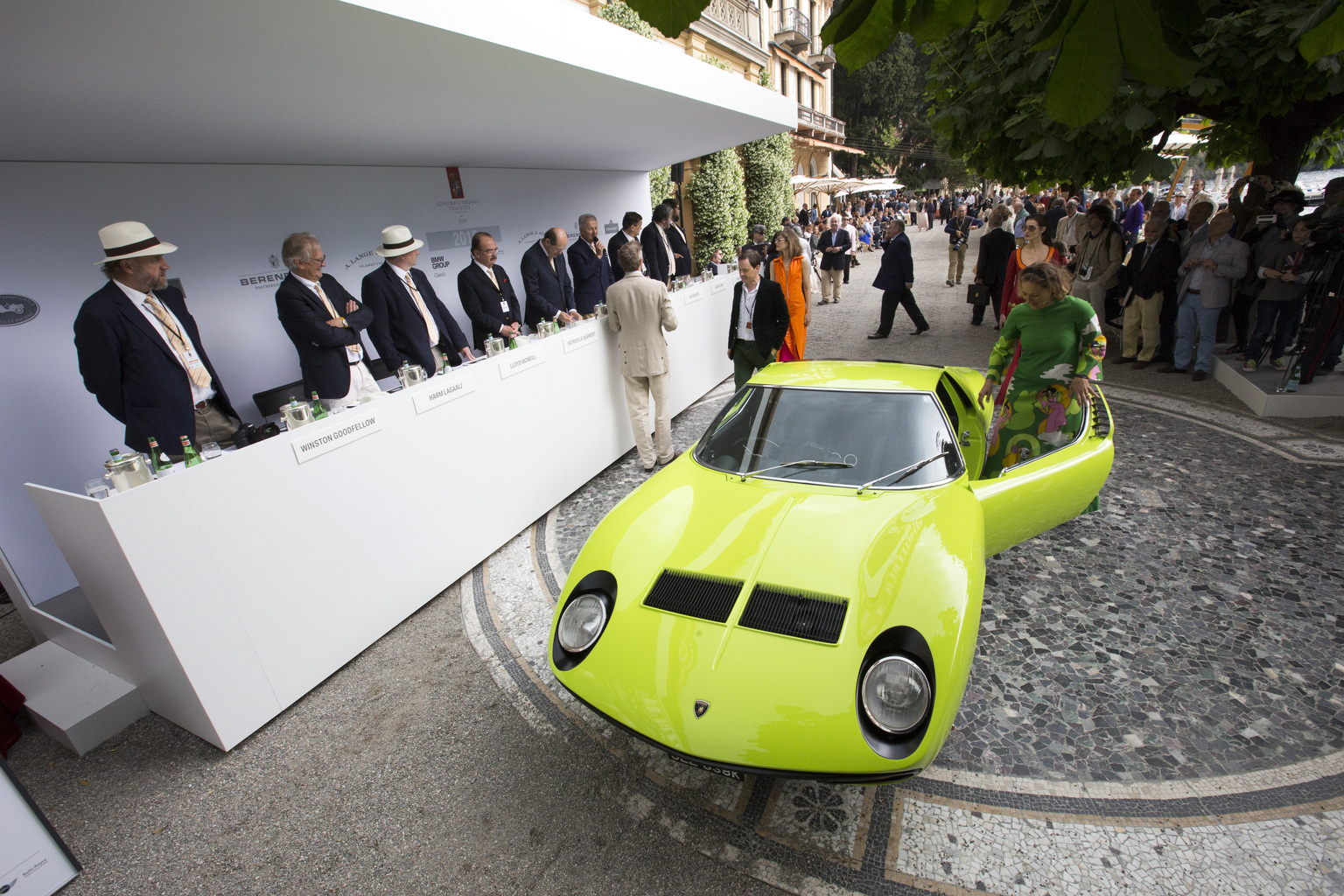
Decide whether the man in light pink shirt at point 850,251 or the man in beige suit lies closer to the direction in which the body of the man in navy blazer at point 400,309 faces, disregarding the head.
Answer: the man in beige suit

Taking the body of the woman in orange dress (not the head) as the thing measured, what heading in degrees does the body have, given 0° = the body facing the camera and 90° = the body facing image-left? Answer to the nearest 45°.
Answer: approximately 45°

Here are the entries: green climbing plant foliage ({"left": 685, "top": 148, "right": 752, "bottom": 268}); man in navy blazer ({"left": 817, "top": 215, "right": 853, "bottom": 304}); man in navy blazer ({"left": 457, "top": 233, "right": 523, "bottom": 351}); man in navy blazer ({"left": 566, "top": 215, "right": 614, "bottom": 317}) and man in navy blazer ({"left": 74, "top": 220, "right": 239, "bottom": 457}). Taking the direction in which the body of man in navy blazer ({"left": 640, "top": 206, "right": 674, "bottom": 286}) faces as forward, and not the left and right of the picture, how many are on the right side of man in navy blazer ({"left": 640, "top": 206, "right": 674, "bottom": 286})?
3

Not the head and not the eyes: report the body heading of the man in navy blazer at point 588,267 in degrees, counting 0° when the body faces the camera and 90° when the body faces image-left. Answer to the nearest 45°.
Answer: approximately 315°

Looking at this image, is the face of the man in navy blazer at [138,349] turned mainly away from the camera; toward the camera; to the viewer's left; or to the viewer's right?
to the viewer's right

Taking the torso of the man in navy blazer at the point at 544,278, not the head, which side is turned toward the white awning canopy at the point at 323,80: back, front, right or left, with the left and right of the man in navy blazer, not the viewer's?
right

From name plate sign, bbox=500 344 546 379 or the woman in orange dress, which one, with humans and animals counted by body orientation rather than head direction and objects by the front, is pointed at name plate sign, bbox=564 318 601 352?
the woman in orange dress

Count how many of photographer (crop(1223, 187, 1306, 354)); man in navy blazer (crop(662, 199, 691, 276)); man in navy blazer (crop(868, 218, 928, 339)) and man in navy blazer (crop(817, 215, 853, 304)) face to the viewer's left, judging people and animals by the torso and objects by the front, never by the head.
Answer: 2

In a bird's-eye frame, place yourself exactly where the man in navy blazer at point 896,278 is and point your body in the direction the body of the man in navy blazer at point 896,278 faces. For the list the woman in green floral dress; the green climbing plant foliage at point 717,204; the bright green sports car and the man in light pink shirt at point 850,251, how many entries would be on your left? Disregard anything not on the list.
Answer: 2

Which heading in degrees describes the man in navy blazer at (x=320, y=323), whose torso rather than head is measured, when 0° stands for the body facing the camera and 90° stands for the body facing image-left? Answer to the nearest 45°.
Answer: approximately 315°

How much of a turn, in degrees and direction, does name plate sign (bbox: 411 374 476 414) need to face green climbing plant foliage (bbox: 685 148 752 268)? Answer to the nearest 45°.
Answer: approximately 90° to its left

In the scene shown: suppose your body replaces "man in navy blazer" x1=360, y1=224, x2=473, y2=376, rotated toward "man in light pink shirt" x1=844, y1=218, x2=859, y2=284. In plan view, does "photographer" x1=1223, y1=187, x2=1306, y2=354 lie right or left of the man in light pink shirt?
right

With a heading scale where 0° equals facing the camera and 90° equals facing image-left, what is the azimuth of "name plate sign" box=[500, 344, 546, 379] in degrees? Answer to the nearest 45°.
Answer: approximately 315°

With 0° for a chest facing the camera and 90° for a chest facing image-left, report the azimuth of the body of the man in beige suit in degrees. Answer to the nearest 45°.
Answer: approximately 180°

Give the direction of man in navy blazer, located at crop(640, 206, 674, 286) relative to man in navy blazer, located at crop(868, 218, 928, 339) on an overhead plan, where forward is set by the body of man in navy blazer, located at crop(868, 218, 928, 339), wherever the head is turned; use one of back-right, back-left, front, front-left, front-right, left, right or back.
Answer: front-left

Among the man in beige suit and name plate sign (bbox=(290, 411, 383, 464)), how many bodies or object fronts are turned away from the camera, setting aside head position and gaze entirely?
1
